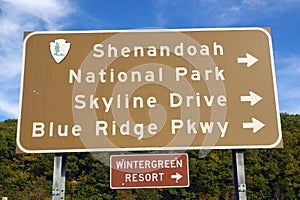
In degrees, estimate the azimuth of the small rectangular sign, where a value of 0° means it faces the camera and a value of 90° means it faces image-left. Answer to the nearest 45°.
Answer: approximately 0°

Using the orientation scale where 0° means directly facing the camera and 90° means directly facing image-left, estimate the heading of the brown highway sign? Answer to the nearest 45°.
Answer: approximately 0°

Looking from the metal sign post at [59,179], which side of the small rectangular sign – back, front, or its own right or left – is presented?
right

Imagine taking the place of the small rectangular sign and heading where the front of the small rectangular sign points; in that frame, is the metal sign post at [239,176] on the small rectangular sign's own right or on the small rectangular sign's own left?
on the small rectangular sign's own left

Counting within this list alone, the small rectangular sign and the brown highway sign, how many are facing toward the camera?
2
